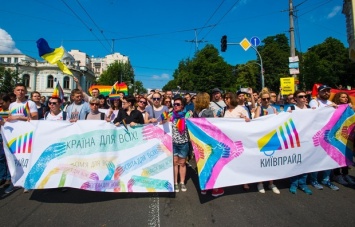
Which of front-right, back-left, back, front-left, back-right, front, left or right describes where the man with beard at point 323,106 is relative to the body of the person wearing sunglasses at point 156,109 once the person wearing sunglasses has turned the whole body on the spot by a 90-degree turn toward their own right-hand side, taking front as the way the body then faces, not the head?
back

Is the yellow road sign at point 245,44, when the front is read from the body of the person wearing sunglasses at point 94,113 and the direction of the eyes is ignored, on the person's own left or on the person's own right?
on the person's own left

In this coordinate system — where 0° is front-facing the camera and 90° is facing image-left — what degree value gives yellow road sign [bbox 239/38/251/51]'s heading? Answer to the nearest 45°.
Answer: approximately 0°

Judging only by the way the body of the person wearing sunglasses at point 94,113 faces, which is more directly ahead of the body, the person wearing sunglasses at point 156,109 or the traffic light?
the person wearing sunglasses

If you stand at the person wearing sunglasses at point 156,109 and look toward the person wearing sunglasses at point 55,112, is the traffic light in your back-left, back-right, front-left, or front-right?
back-right

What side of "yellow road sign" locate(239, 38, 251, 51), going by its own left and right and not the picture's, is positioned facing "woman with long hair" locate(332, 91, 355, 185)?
front

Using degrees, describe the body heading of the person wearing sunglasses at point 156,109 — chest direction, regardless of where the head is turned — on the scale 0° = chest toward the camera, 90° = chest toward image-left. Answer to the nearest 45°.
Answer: approximately 0°

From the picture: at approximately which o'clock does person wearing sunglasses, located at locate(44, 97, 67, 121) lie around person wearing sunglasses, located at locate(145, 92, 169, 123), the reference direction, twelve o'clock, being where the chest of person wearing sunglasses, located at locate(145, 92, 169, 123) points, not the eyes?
person wearing sunglasses, located at locate(44, 97, 67, 121) is roughly at 3 o'clock from person wearing sunglasses, located at locate(145, 92, 169, 123).

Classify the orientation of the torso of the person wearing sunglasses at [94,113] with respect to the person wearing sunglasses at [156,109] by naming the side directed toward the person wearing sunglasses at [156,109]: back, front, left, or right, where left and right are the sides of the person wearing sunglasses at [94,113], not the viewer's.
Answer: left

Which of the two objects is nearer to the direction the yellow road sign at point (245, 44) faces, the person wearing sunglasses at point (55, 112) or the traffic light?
the person wearing sunglasses

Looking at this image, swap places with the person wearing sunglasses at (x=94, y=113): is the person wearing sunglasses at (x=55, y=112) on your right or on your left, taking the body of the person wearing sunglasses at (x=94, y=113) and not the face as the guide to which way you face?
on your right
